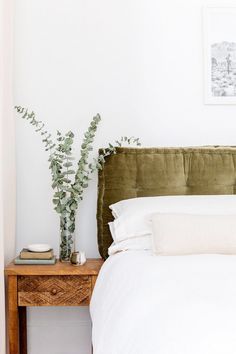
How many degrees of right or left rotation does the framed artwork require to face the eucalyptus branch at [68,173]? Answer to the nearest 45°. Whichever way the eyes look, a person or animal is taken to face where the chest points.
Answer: approximately 45° to its right

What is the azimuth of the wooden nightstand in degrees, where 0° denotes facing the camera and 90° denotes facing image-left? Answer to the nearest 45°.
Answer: approximately 0°

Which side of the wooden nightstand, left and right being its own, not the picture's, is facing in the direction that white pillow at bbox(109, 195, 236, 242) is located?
left

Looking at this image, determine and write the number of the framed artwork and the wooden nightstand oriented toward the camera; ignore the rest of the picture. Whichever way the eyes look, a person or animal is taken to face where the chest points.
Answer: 2
